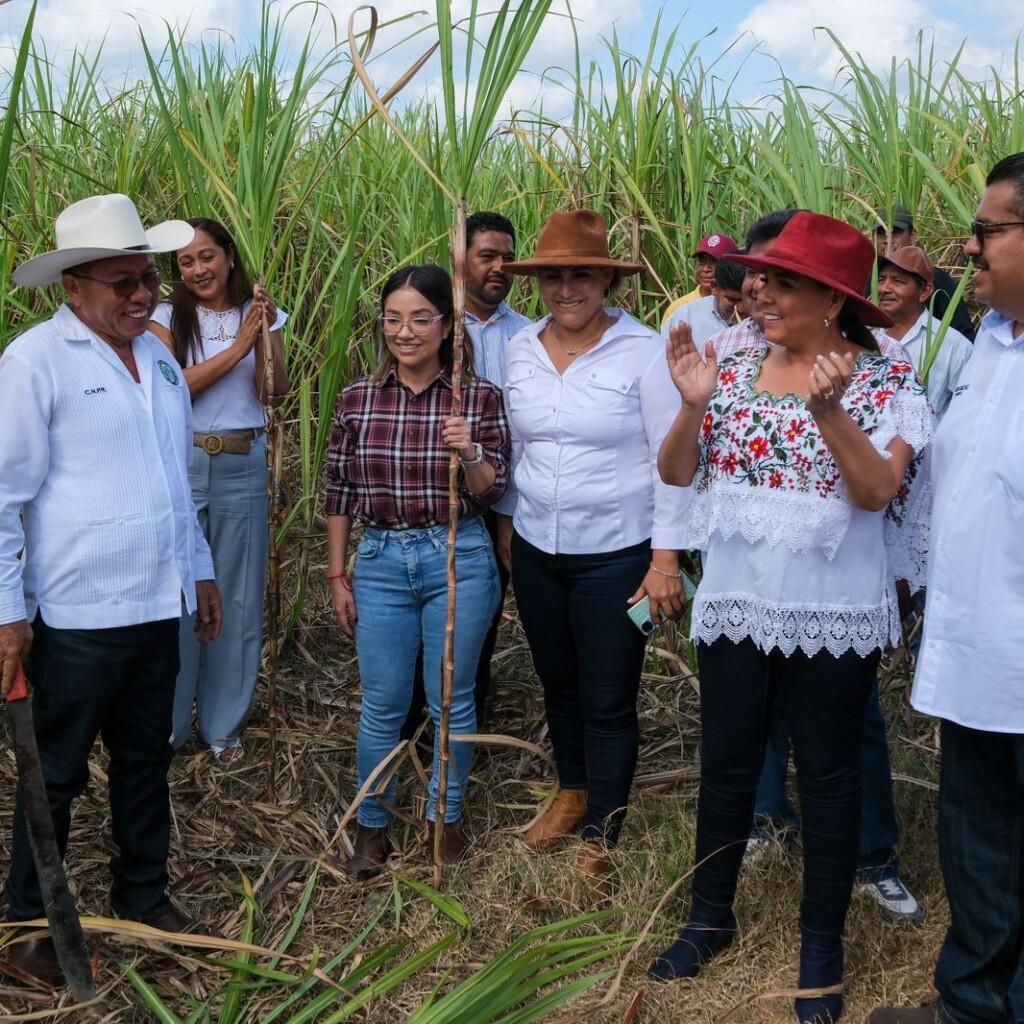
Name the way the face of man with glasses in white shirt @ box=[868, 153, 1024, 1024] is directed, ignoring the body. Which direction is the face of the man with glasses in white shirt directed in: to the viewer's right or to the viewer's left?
to the viewer's left

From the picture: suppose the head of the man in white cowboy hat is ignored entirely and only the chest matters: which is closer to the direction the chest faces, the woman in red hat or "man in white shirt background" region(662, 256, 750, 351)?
the woman in red hat

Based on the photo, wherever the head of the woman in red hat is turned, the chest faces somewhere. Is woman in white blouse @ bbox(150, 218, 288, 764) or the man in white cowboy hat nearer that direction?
the man in white cowboy hat

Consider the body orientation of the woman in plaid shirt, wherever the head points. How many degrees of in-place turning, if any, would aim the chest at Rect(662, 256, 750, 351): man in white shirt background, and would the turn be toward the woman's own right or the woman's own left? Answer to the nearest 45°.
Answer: approximately 135° to the woman's own left

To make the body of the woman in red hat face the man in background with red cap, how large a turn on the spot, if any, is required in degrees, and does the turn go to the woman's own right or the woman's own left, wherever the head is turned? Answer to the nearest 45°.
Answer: approximately 135° to the woman's own right

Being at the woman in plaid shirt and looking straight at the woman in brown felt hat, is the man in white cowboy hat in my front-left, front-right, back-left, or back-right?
back-right

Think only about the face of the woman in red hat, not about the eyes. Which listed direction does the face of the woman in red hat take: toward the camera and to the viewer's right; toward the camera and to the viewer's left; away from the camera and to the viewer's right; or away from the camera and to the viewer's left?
toward the camera and to the viewer's left

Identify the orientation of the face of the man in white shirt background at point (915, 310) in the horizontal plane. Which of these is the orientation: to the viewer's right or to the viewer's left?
to the viewer's left

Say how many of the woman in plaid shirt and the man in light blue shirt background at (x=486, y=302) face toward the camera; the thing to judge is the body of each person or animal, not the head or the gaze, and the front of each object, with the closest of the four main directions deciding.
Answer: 2

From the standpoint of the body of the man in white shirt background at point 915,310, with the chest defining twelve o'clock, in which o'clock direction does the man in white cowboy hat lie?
The man in white cowboy hat is roughly at 12 o'clock from the man in white shirt background.
